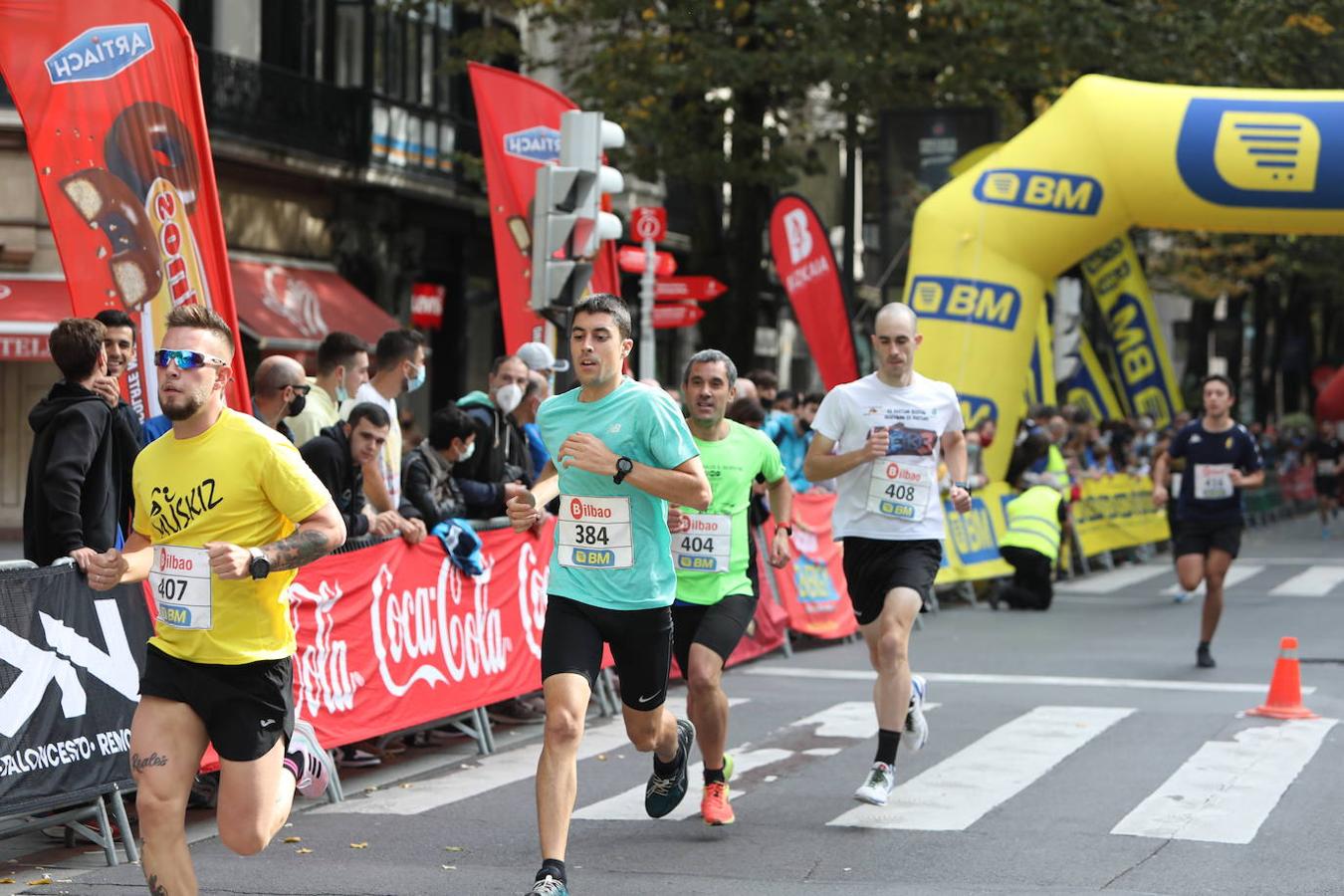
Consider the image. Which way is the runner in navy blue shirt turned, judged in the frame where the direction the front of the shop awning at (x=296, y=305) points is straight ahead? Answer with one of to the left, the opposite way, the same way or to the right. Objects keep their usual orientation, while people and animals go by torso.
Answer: to the right

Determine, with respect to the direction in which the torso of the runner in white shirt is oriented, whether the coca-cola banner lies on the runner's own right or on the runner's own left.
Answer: on the runner's own right

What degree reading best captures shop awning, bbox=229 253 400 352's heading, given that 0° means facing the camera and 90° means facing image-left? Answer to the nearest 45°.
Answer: approximately 315°

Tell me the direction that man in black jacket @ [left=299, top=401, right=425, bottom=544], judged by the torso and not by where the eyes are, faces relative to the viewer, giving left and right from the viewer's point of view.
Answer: facing the viewer and to the right of the viewer

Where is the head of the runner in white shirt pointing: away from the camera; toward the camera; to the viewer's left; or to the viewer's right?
toward the camera

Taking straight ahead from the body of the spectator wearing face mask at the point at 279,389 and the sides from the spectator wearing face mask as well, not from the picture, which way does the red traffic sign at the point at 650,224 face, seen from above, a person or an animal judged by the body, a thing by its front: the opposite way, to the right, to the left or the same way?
to the right

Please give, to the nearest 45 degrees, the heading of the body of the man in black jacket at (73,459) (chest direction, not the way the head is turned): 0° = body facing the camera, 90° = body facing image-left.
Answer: approximately 225°

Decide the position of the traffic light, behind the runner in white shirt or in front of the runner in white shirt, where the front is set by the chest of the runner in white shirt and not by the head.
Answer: behind

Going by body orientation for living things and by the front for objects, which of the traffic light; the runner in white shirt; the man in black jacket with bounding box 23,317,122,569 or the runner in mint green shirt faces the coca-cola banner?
the man in black jacket

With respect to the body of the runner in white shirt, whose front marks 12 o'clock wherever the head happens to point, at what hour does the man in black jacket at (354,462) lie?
The man in black jacket is roughly at 3 o'clock from the runner in white shirt.

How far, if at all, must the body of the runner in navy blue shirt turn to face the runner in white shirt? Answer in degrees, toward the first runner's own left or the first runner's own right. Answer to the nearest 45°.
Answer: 0° — they already face them

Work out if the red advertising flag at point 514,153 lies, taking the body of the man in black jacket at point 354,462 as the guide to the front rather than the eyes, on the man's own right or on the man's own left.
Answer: on the man's own left

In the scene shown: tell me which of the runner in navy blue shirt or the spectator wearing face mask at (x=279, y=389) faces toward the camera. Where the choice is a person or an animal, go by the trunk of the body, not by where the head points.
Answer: the runner in navy blue shirt

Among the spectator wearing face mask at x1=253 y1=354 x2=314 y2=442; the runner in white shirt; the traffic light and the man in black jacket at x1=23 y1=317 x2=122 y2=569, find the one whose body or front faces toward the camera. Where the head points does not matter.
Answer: the runner in white shirt

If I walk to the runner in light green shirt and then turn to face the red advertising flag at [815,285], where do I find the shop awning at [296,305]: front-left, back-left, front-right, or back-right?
front-left

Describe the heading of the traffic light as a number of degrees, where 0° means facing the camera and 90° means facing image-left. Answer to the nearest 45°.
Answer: approximately 270°

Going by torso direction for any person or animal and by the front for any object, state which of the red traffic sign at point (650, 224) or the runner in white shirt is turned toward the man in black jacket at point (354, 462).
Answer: the red traffic sign

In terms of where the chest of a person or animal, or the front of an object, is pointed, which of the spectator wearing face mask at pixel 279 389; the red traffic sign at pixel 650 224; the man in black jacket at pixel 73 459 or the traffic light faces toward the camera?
the red traffic sign

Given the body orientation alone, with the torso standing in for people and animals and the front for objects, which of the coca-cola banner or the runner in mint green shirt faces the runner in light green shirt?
the coca-cola banner
